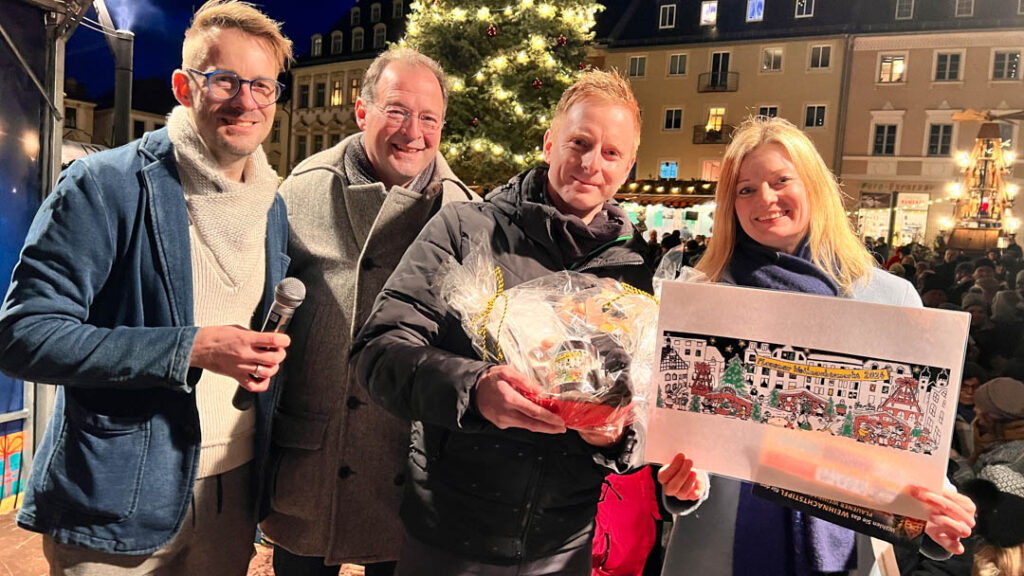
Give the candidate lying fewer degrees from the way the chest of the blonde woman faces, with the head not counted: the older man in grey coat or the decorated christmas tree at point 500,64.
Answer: the older man in grey coat

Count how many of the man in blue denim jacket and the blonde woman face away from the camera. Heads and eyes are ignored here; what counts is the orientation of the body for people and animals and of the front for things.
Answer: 0

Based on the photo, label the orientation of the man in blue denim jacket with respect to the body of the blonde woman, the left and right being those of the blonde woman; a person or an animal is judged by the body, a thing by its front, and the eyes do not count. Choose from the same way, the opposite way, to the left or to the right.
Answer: to the left

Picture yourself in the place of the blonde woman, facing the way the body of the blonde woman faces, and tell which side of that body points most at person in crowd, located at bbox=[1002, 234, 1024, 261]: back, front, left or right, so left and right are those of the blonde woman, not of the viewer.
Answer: back

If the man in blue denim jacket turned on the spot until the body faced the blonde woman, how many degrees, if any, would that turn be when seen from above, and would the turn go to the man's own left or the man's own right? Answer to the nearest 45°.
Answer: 0° — they already face them

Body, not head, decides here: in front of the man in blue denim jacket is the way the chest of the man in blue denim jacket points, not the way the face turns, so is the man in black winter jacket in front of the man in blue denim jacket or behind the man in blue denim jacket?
in front

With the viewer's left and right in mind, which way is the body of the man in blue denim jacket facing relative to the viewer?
facing the viewer and to the right of the viewer

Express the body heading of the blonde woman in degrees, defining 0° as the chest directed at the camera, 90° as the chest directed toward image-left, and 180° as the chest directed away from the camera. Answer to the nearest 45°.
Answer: approximately 0°

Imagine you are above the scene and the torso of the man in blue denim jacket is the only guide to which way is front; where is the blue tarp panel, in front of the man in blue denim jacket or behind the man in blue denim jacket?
behind

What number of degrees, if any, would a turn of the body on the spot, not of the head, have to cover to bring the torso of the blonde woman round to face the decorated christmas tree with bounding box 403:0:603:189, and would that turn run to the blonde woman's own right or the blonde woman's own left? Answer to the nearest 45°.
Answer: approximately 135° to the blonde woman's own right

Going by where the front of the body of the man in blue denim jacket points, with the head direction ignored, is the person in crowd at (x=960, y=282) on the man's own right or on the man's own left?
on the man's own left
